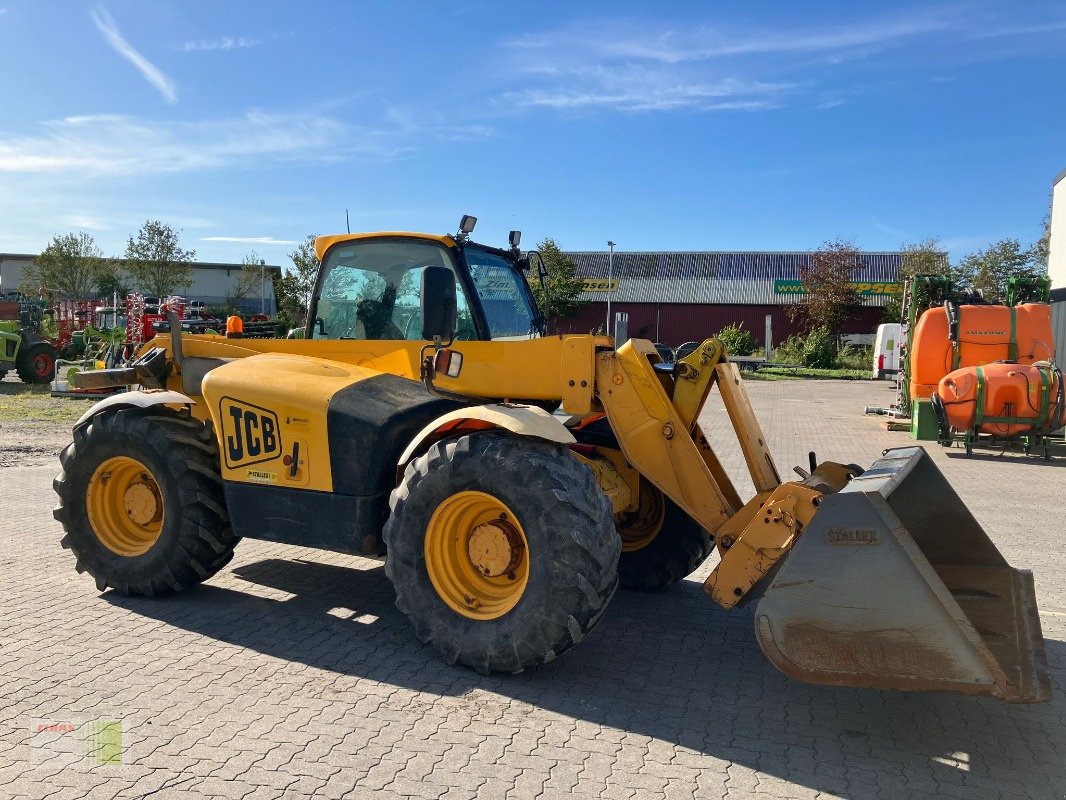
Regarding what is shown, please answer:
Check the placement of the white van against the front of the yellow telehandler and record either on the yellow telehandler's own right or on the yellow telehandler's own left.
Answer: on the yellow telehandler's own left

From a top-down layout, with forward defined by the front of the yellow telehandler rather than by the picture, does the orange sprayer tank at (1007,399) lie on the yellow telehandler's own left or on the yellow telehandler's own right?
on the yellow telehandler's own left

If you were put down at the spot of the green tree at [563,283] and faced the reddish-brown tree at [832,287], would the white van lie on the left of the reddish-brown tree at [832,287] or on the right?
right

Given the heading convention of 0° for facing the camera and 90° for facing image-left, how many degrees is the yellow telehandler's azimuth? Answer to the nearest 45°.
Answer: approximately 315°

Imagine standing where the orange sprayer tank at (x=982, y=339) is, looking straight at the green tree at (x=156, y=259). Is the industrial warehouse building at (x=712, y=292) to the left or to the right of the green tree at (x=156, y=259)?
right

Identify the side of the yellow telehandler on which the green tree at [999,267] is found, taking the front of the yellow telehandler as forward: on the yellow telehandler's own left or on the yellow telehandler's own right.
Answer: on the yellow telehandler's own left

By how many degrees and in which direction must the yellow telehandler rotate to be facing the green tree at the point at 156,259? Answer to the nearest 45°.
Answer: approximately 180°
